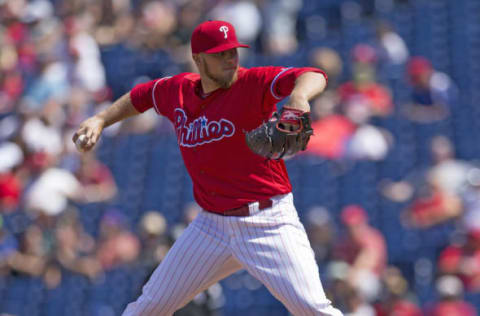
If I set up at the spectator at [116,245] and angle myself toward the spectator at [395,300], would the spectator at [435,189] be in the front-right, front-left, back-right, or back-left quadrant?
front-left

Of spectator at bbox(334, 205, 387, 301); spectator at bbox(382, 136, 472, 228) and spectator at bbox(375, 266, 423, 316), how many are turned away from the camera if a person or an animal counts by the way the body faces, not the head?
0

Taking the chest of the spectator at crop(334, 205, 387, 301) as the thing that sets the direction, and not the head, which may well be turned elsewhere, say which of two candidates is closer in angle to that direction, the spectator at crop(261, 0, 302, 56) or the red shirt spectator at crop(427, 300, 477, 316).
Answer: the red shirt spectator

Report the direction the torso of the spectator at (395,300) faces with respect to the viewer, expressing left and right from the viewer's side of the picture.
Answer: facing the viewer

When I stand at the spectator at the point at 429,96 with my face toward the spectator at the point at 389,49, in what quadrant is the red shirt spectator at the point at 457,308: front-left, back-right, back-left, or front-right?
back-left

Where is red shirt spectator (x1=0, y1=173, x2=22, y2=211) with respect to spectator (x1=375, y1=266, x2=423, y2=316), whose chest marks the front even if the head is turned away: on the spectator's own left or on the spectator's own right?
on the spectator's own right

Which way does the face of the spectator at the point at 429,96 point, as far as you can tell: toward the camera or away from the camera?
toward the camera

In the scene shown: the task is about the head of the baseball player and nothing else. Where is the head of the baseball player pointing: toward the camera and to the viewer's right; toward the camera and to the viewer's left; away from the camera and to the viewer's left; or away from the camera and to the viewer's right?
toward the camera and to the viewer's right

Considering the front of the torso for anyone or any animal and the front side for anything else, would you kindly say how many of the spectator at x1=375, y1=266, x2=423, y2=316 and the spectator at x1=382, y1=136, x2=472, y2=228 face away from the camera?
0

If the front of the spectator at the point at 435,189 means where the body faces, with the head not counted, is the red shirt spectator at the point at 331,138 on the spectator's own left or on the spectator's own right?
on the spectator's own right

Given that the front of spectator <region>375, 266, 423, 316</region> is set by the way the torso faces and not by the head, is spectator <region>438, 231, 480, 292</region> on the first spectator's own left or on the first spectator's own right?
on the first spectator's own left
